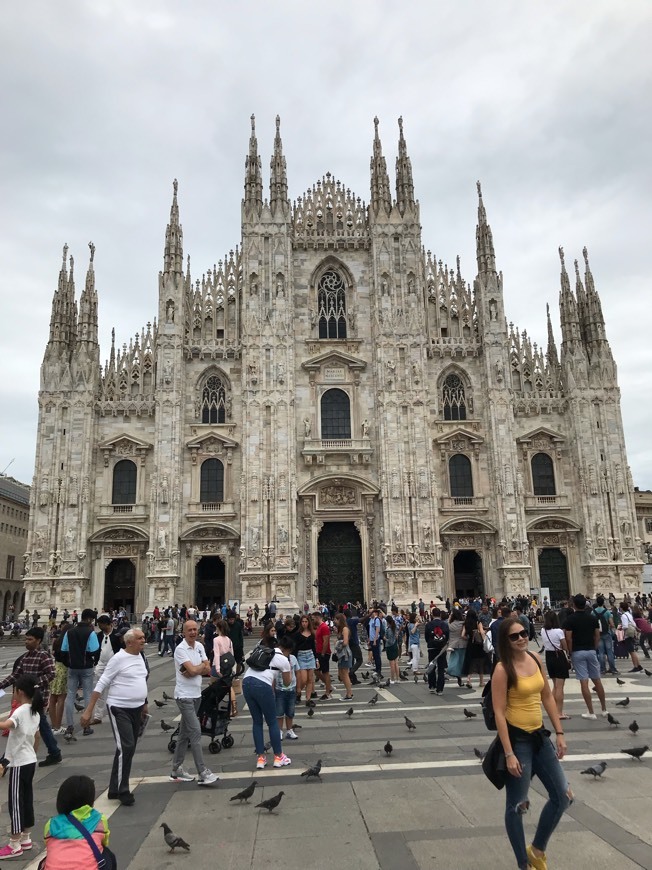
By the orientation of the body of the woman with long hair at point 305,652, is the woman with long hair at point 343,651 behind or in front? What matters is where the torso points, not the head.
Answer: behind

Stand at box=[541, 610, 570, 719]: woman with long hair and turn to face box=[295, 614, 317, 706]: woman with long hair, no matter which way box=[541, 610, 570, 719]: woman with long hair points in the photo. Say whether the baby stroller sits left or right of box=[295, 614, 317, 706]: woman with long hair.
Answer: left

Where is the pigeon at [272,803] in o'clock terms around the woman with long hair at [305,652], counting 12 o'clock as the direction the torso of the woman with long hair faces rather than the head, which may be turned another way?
The pigeon is roughly at 12 o'clock from the woman with long hair.

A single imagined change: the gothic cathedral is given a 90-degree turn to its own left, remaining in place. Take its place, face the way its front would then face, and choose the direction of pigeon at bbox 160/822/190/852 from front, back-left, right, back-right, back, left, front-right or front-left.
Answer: right

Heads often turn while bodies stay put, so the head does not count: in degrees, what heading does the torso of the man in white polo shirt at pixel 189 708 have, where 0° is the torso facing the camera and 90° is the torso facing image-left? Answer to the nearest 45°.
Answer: approximately 315°

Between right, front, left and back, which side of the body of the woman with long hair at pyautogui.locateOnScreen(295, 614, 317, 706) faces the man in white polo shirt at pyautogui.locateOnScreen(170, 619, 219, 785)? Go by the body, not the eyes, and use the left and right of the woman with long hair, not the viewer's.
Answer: front

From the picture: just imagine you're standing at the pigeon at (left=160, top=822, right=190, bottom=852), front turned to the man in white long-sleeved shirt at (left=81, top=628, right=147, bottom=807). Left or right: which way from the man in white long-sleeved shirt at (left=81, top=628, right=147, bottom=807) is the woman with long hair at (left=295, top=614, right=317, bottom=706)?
right

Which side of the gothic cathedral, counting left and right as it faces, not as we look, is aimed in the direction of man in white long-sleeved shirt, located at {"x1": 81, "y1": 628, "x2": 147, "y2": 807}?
front

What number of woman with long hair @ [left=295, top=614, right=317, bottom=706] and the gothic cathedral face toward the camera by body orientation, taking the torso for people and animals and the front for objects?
2

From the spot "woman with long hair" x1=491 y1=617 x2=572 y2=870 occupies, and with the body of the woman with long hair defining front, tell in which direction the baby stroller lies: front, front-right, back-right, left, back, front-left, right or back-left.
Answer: back

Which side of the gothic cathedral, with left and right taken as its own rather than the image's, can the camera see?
front

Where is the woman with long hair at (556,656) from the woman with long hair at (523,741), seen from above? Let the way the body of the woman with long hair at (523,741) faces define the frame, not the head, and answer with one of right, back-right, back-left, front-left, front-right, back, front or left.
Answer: back-left

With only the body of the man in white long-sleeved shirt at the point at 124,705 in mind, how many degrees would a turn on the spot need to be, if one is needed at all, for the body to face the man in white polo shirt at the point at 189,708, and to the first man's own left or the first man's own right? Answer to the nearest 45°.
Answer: approximately 90° to the first man's own left

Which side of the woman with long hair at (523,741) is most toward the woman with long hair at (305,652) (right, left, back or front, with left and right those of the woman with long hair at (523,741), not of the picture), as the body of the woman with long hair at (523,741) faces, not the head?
back

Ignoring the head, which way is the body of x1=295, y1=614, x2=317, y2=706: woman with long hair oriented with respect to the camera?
toward the camera
